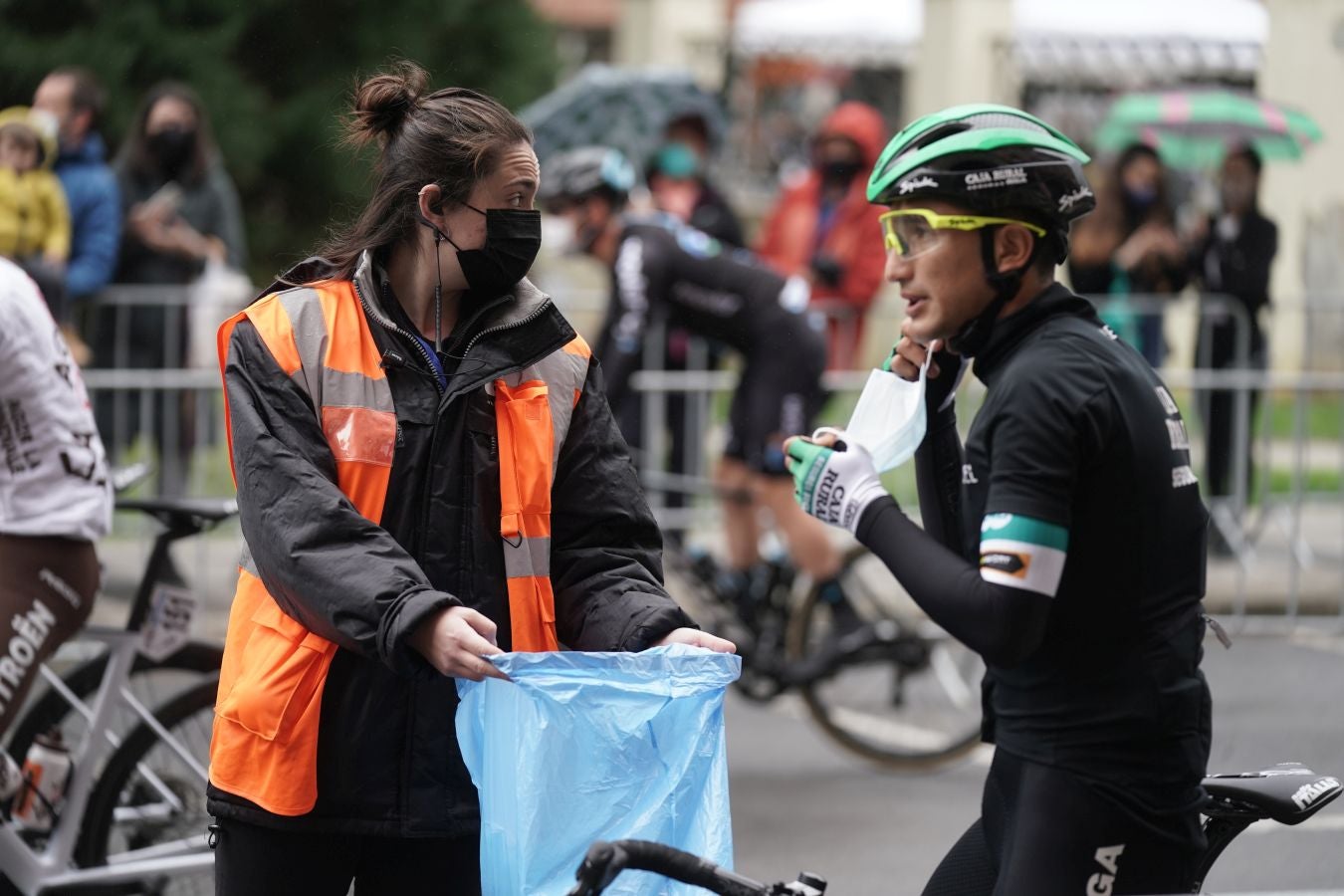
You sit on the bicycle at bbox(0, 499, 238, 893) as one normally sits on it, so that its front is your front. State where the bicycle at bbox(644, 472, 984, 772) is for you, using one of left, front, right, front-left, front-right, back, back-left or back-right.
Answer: back-right

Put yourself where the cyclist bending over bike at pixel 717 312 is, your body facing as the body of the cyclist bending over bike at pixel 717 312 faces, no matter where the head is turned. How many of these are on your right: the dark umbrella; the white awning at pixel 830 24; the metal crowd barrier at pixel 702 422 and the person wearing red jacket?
4

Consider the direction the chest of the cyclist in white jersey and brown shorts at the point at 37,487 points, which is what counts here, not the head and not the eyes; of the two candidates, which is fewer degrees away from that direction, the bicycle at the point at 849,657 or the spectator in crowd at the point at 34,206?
the spectator in crowd

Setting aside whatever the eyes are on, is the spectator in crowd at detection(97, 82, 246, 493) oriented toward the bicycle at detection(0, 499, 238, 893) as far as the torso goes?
yes

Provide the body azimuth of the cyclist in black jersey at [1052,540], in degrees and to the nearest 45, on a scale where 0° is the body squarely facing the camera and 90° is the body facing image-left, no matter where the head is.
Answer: approximately 90°

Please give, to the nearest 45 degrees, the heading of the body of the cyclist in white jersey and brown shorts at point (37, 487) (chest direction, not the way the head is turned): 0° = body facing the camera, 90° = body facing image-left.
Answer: approximately 90°

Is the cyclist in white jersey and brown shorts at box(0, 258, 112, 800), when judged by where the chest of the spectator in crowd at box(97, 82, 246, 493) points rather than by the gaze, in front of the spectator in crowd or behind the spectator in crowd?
in front

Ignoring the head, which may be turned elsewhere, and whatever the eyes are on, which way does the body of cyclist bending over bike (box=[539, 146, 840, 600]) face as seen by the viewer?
to the viewer's left

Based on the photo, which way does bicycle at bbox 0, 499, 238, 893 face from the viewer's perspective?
to the viewer's left

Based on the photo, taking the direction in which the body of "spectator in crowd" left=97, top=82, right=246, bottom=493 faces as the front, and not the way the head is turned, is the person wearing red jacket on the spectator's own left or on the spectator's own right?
on the spectator's own left
